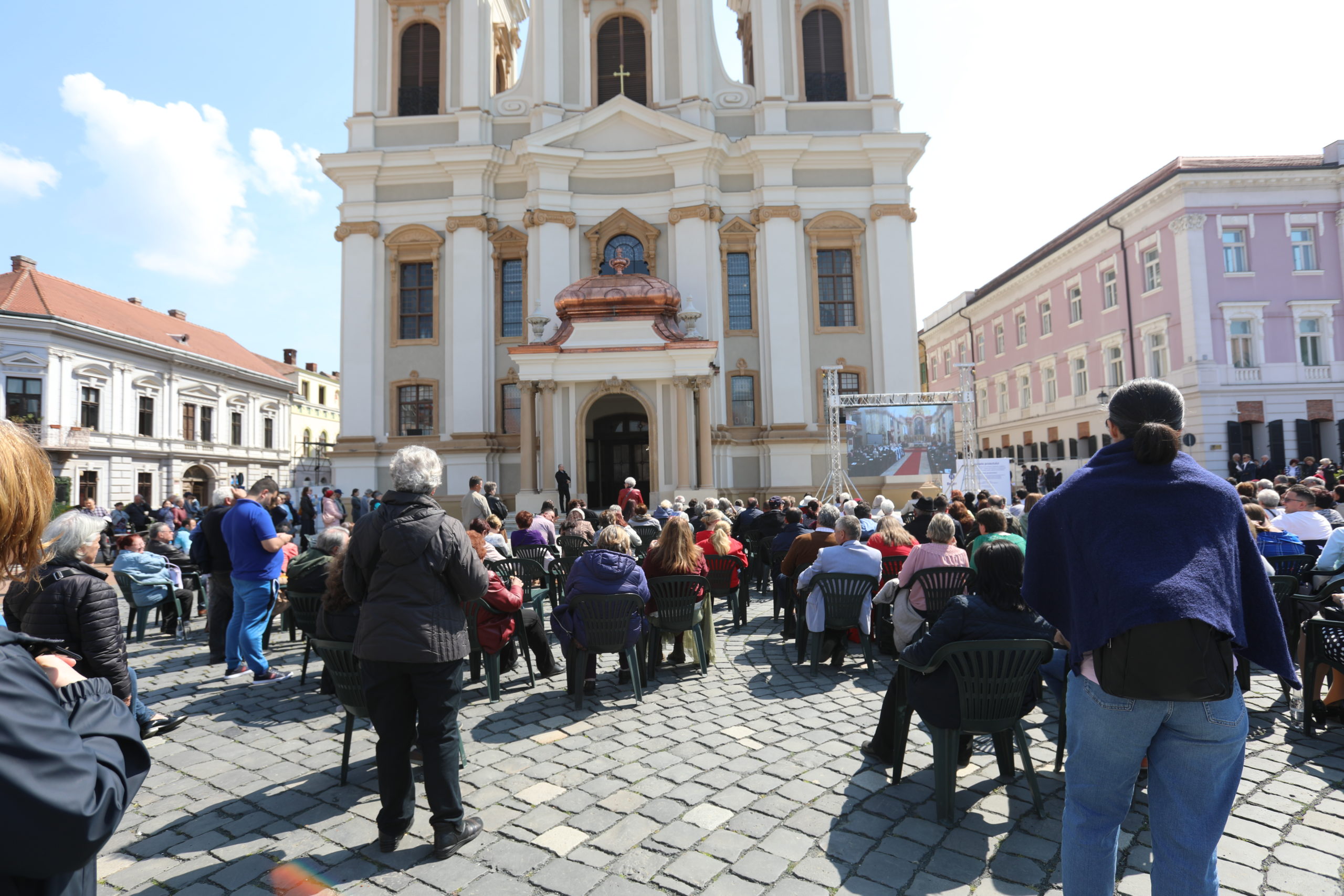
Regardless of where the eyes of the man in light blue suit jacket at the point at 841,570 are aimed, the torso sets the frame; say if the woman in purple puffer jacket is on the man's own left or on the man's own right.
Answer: on the man's own left

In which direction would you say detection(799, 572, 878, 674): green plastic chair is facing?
away from the camera

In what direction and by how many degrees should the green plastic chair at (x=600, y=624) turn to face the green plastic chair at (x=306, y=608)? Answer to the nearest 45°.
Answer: approximately 90° to its left

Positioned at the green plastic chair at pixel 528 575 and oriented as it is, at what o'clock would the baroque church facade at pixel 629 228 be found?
The baroque church facade is roughly at 11 o'clock from the green plastic chair.

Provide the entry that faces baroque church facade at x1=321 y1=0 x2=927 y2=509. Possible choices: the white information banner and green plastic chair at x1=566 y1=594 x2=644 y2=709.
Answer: the green plastic chair

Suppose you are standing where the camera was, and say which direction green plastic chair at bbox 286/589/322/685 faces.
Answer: facing away from the viewer and to the right of the viewer

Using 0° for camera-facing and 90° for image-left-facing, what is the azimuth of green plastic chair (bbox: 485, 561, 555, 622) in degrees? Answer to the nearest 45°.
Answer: approximately 225°

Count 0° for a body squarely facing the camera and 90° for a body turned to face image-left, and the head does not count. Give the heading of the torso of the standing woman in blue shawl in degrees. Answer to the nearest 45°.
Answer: approximately 180°

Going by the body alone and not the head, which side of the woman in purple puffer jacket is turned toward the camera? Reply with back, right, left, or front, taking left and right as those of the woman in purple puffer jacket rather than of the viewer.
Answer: back

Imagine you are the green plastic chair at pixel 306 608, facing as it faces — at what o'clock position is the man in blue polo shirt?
The man in blue polo shirt is roughly at 9 o'clock from the green plastic chair.

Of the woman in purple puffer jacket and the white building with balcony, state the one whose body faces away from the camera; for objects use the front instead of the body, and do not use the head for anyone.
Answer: the woman in purple puffer jacket

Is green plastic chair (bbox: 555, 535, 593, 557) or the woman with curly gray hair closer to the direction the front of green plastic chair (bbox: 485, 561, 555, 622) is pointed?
the green plastic chair
